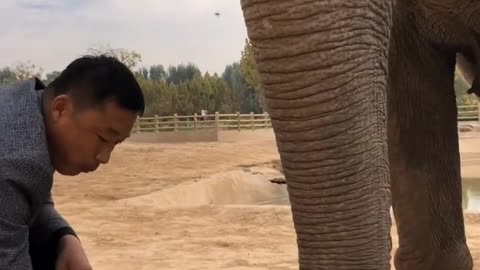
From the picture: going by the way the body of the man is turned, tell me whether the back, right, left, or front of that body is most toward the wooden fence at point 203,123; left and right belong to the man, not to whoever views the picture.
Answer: left

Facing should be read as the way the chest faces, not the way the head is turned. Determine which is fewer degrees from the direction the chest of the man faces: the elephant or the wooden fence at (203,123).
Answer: the elephant

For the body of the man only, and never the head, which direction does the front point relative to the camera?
to the viewer's right

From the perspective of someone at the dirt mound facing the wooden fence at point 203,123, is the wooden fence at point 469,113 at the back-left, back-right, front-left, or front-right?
front-right

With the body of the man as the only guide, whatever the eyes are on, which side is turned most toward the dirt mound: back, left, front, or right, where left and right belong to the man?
left

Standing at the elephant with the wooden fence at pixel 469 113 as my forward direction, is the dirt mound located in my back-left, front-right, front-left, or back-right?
front-left

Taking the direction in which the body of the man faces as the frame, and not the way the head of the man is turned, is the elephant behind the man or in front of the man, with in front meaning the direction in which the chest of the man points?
in front

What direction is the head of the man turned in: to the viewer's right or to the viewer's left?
to the viewer's right
